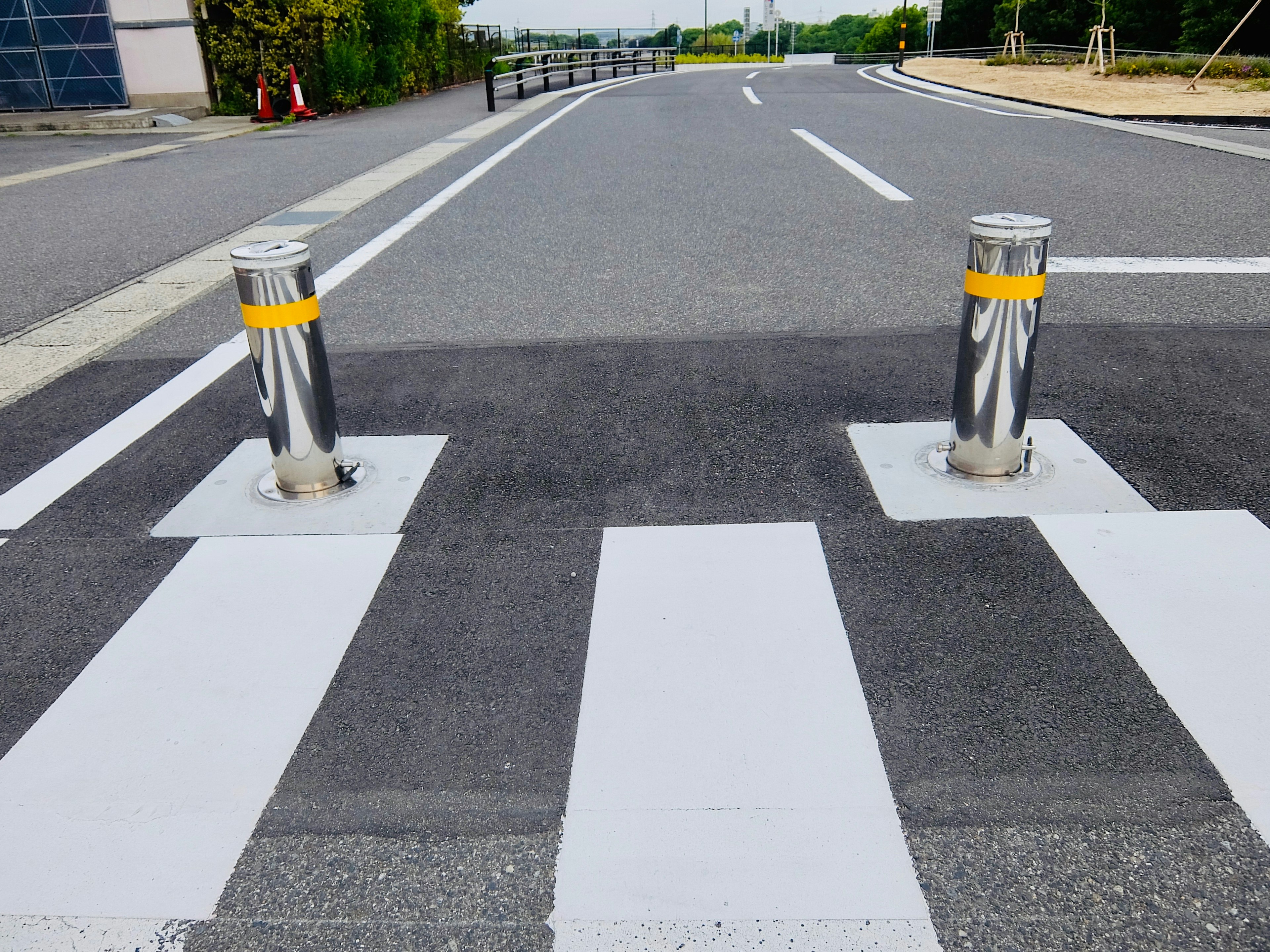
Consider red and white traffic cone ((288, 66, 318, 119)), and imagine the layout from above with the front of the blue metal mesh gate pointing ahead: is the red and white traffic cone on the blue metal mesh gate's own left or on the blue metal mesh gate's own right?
on the blue metal mesh gate's own left

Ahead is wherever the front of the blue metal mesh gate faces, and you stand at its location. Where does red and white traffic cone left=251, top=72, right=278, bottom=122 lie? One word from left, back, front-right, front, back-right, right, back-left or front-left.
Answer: front-left

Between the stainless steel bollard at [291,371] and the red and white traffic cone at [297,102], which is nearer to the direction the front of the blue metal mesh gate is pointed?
the stainless steel bollard

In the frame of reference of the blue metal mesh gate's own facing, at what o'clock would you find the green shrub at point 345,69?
The green shrub is roughly at 10 o'clock from the blue metal mesh gate.

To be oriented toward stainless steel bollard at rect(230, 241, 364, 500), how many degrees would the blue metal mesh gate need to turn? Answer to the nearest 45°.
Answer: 0° — it already faces it

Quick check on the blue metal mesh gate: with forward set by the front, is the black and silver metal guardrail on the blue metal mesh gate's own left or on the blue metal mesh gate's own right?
on the blue metal mesh gate's own left

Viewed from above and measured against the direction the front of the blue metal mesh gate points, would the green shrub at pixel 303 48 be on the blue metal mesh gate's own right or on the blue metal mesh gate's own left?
on the blue metal mesh gate's own left

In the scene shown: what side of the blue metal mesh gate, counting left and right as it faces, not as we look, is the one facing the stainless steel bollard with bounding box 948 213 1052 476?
front

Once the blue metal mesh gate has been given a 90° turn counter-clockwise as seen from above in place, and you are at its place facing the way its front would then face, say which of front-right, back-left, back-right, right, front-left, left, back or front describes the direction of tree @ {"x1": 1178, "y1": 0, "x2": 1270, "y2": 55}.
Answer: front
